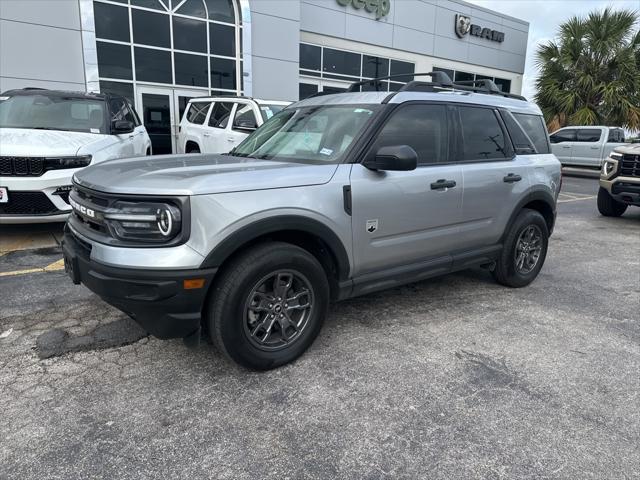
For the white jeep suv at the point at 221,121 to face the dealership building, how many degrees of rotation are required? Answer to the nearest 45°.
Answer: approximately 135° to its left

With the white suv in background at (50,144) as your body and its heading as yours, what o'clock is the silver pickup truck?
The silver pickup truck is roughly at 7 o'clock from the white suv in background.

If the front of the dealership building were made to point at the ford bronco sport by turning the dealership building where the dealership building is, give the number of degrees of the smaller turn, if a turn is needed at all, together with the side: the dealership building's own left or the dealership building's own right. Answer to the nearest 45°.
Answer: approximately 45° to the dealership building's own right

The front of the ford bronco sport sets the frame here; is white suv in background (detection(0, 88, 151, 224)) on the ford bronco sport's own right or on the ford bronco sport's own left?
on the ford bronco sport's own right

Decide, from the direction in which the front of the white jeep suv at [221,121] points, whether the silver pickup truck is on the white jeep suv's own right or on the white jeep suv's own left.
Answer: on the white jeep suv's own left

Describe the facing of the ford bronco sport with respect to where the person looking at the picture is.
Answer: facing the viewer and to the left of the viewer

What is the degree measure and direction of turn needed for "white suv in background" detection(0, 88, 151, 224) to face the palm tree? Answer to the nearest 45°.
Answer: approximately 135° to its left

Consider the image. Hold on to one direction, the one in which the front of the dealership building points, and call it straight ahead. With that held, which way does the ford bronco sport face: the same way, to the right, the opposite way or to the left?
to the right

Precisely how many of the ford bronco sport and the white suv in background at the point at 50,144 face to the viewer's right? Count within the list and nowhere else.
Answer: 0

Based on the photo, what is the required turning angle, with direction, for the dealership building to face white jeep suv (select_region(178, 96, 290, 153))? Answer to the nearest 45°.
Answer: approximately 45° to its right

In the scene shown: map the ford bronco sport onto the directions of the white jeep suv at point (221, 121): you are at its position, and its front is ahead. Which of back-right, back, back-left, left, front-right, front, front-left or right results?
front-right

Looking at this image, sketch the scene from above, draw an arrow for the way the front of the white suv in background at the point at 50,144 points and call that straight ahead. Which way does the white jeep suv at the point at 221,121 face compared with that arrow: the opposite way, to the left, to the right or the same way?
to the left
